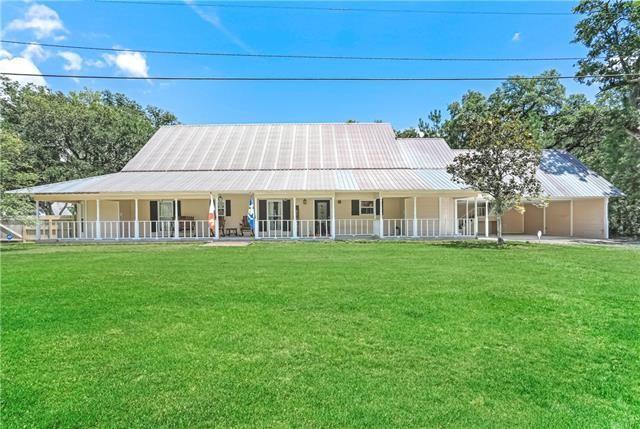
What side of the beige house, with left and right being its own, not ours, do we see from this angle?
front

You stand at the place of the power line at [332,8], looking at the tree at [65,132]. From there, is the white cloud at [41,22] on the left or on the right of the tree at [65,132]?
left

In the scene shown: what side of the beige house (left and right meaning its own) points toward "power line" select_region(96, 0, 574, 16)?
front

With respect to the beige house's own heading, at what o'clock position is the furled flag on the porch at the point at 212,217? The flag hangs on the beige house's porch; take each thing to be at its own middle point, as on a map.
The flag is roughly at 2 o'clock from the beige house.
